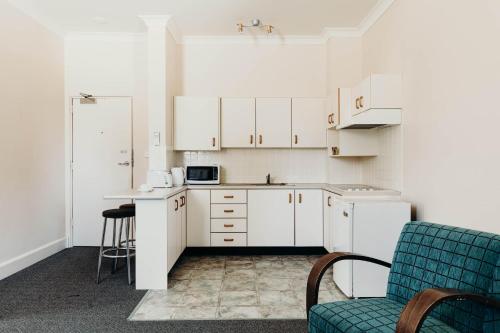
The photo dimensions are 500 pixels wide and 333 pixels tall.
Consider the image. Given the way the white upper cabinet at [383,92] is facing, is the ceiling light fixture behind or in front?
in front

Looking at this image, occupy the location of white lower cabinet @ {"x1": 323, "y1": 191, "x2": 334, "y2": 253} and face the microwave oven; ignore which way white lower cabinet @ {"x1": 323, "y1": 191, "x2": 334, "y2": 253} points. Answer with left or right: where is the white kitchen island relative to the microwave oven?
left

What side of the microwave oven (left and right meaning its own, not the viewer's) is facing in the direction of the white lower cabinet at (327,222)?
left

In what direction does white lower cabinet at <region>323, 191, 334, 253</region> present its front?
to the viewer's left

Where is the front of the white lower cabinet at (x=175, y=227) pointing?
to the viewer's right

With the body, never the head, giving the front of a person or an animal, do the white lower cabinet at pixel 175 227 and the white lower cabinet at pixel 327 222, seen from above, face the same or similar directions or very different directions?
very different directions

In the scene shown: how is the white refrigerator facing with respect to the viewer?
to the viewer's left

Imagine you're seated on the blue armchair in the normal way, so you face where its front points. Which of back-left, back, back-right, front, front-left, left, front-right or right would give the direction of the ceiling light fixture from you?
right

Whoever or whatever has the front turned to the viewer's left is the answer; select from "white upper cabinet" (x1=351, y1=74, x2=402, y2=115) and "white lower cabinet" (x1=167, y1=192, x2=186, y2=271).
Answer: the white upper cabinet

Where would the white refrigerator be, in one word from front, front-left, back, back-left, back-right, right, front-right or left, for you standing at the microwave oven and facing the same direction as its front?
front-left
